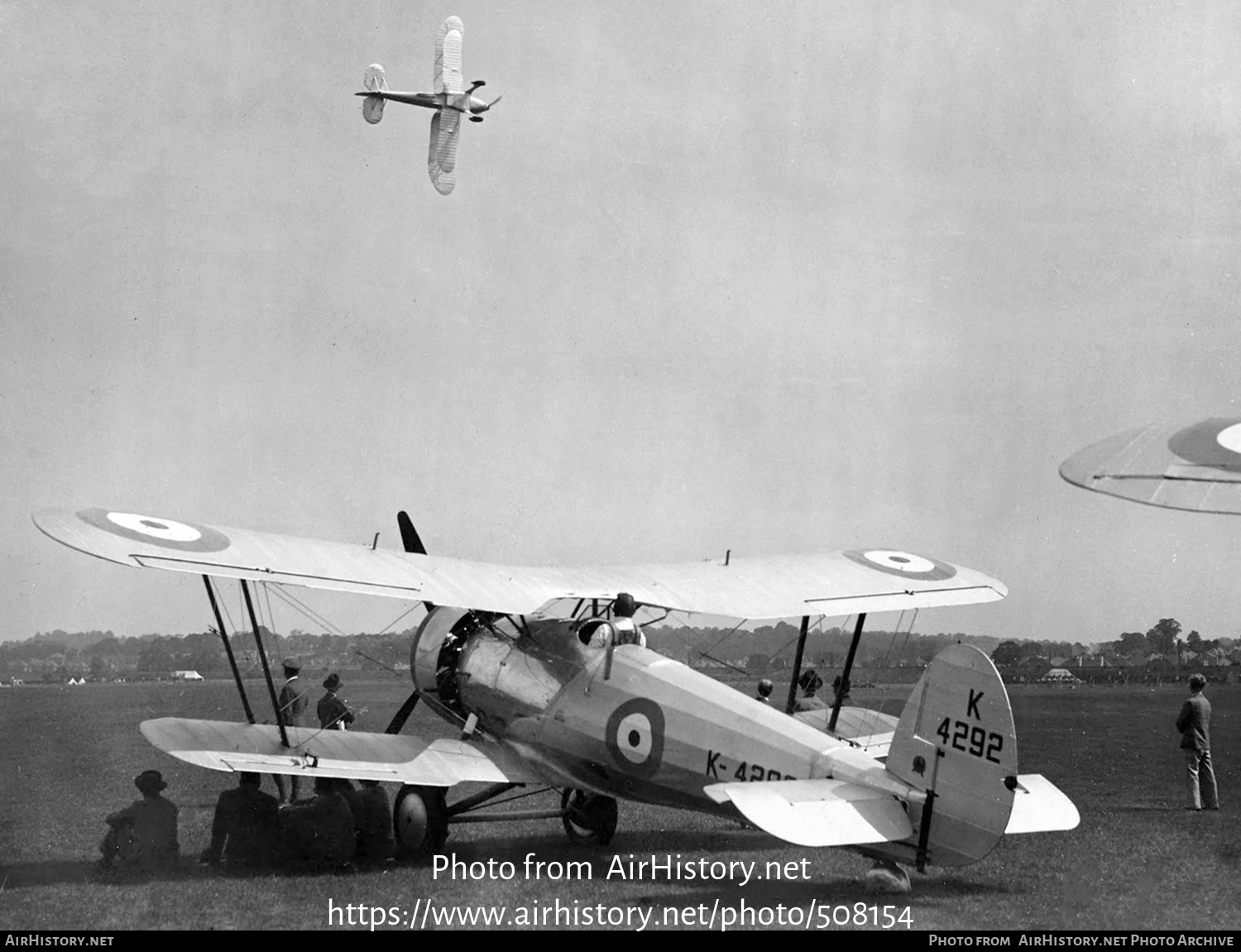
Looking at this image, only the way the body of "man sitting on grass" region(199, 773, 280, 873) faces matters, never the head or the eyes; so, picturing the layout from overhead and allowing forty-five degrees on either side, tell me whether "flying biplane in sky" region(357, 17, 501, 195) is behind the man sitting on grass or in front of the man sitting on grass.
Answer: in front

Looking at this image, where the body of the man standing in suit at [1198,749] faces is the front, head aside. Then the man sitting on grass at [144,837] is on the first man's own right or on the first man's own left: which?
on the first man's own left

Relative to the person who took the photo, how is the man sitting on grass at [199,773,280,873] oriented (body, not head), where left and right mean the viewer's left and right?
facing away from the viewer

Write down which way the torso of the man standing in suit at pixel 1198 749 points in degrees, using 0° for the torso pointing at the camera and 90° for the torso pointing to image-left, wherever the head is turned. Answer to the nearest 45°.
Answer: approximately 135°

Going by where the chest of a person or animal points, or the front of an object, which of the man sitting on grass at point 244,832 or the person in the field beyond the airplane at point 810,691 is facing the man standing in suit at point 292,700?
the man sitting on grass

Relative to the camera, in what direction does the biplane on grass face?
facing away from the viewer and to the left of the viewer

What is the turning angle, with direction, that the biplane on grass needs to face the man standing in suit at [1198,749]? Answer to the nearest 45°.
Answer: approximately 90° to its right

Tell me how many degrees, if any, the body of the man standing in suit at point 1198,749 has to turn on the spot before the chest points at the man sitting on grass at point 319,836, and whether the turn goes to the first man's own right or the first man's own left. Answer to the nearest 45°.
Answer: approximately 90° to the first man's own left
